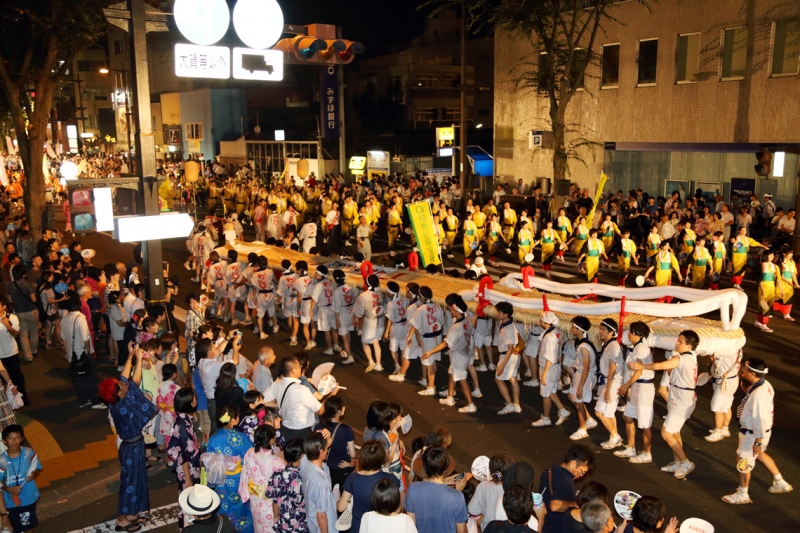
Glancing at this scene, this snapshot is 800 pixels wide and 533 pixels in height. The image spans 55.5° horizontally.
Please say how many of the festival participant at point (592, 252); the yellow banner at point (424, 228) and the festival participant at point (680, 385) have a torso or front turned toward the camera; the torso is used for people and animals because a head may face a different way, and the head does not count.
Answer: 2
